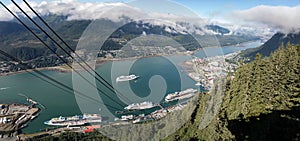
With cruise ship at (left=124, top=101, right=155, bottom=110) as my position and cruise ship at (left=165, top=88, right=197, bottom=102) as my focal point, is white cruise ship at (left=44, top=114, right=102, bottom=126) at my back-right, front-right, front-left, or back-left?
back-left

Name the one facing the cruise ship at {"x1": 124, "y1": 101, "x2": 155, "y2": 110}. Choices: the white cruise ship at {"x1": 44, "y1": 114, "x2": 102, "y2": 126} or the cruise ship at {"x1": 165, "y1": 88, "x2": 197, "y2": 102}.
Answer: the cruise ship at {"x1": 165, "y1": 88, "x2": 197, "y2": 102}

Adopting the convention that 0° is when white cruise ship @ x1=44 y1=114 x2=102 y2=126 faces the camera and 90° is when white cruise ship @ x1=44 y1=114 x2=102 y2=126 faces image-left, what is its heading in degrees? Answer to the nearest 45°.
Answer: approximately 90°
